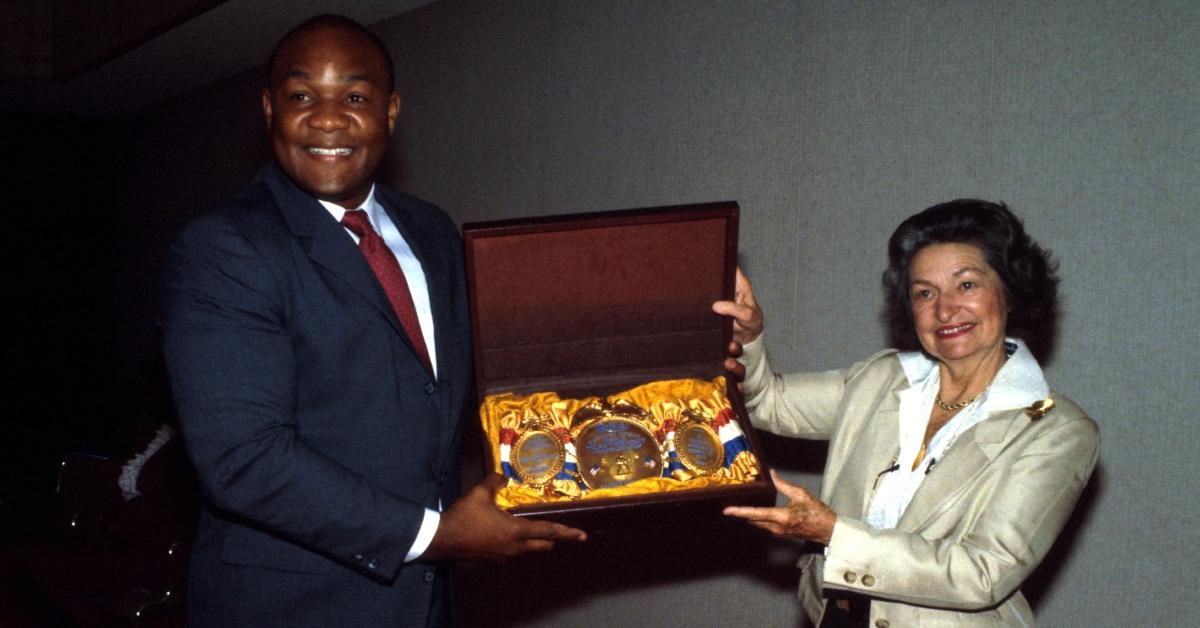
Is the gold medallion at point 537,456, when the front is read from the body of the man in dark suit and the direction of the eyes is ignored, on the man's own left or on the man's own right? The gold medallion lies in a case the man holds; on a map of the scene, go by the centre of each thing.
on the man's own left
